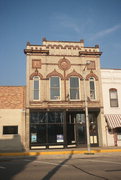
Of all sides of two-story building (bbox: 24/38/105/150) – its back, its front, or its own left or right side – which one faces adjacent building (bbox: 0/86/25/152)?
right

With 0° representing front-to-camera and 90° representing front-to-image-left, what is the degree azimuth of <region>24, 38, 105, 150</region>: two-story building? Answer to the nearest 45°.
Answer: approximately 0°
